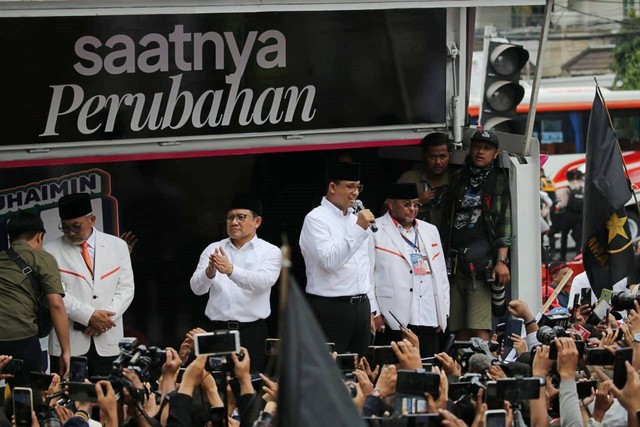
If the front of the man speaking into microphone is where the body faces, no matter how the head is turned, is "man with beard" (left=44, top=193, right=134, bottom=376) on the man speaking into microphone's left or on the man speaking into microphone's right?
on the man speaking into microphone's right

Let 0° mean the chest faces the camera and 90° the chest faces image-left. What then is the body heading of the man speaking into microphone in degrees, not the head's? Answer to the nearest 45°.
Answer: approximately 315°

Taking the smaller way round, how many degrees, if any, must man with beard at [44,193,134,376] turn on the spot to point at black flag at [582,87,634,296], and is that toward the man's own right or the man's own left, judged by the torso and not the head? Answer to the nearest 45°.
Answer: approximately 90° to the man's own left

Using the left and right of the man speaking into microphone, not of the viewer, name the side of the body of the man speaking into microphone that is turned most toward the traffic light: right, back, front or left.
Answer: left

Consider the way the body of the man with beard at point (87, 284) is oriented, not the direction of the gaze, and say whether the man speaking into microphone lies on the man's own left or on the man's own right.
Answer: on the man's own left

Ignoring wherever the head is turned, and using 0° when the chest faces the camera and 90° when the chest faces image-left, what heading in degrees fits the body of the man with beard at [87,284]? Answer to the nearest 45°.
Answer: approximately 0°

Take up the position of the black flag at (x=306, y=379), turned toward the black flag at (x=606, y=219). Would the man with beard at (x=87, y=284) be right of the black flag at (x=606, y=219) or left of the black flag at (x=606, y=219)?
left
